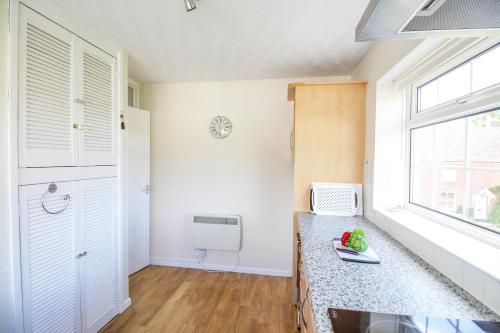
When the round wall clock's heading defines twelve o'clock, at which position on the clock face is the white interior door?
The white interior door is roughly at 3 o'clock from the round wall clock.

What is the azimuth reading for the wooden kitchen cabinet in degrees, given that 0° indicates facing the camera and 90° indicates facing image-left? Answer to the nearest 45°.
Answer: approximately 90°

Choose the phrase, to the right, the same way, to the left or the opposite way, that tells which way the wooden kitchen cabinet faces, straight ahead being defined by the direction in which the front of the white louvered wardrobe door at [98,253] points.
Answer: the opposite way

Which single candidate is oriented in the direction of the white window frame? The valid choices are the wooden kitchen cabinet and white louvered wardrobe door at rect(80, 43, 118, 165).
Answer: the white louvered wardrobe door

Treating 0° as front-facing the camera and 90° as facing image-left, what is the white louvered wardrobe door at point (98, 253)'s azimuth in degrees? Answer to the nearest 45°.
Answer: approximately 315°

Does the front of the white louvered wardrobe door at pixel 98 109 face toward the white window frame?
yes

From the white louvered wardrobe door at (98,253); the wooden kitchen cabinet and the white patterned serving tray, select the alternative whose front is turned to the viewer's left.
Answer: the wooden kitchen cabinet

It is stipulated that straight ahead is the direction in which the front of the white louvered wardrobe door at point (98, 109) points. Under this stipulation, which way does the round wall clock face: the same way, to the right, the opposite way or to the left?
to the right

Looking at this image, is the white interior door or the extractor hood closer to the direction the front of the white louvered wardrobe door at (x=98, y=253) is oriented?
the extractor hood

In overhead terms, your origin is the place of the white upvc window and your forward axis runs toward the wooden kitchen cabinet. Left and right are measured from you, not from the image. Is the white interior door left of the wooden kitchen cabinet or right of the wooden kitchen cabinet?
left

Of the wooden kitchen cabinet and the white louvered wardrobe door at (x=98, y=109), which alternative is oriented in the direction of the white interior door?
the wooden kitchen cabinet

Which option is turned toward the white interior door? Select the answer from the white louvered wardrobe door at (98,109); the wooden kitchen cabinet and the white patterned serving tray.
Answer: the wooden kitchen cabinet
